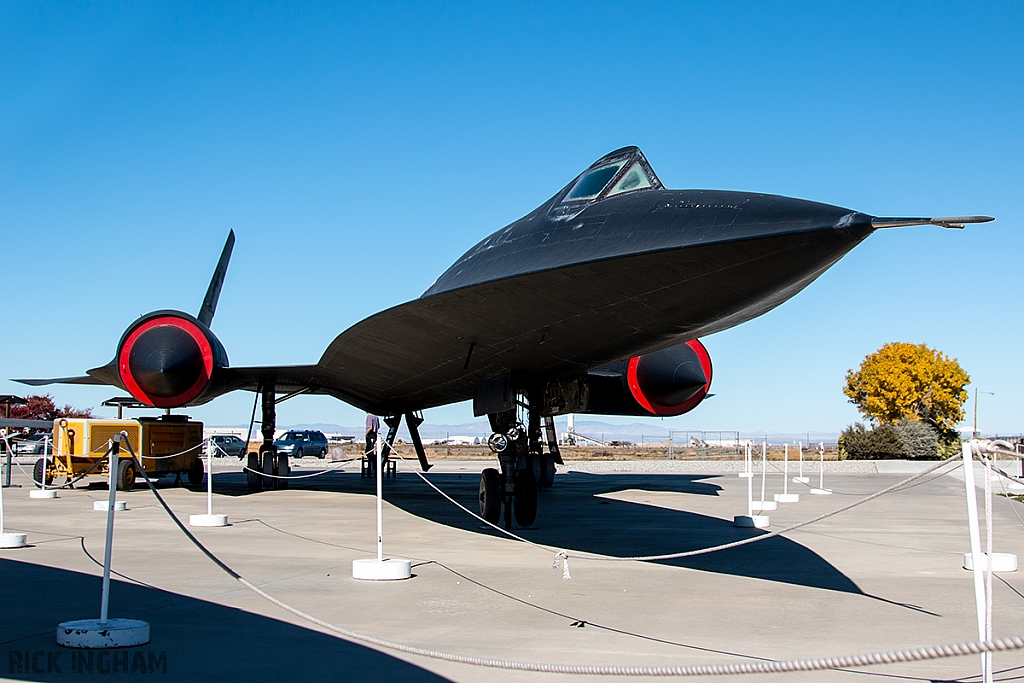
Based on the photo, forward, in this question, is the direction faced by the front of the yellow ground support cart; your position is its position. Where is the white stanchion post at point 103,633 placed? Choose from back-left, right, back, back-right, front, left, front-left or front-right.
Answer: front-left

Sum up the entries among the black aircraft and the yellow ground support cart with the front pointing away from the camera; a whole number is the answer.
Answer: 0

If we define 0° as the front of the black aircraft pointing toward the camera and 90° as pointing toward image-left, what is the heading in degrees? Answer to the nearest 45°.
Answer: approximately 315°

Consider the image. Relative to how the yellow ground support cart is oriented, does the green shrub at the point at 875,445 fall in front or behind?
behind

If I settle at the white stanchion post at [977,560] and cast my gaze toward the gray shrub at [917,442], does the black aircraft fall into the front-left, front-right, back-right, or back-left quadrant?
front-left

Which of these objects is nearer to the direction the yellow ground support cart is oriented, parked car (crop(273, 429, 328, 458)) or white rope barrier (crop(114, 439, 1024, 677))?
the white rope barrier

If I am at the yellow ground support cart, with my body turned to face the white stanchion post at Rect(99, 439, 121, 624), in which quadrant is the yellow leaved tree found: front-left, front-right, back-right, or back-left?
back-left

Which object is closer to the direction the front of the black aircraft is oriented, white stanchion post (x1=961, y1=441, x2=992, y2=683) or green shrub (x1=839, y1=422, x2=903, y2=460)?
the white stanchion post

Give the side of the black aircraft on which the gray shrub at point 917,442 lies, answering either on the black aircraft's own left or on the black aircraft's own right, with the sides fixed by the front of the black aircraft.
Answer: on the black aircraft's own left

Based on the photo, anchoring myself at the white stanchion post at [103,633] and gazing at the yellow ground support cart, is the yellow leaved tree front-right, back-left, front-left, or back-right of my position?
front-right

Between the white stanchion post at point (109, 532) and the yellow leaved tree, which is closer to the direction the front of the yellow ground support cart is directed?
the white stanchion post
